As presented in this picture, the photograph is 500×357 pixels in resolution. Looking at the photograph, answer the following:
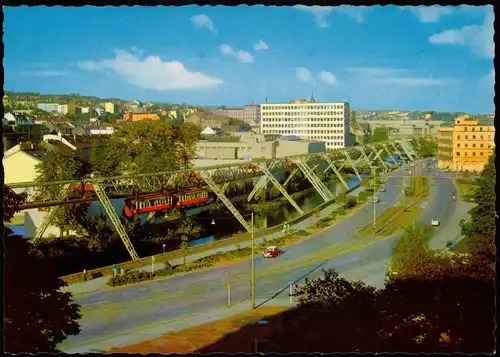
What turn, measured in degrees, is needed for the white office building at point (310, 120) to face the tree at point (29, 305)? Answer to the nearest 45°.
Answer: approximately 45° to its right

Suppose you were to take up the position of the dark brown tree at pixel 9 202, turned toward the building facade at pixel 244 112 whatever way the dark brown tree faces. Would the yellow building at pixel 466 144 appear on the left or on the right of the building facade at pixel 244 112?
right

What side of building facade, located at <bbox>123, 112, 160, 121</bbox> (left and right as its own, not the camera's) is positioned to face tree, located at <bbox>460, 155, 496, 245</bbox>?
front

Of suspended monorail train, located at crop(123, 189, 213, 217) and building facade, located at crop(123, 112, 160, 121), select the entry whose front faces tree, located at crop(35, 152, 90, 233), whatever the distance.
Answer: the suspended monorail train

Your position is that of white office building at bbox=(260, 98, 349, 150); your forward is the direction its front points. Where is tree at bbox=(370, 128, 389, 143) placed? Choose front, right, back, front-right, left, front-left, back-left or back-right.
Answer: left

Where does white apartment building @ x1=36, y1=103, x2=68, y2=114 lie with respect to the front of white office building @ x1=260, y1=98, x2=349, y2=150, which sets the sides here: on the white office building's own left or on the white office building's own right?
on the white office building's own right

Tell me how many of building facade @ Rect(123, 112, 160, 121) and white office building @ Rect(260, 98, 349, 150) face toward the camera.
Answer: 2
